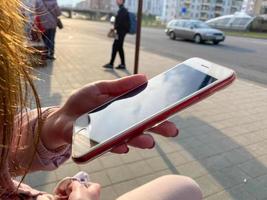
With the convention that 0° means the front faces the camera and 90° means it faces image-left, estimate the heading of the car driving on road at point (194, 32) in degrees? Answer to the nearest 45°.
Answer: approximately 315°
